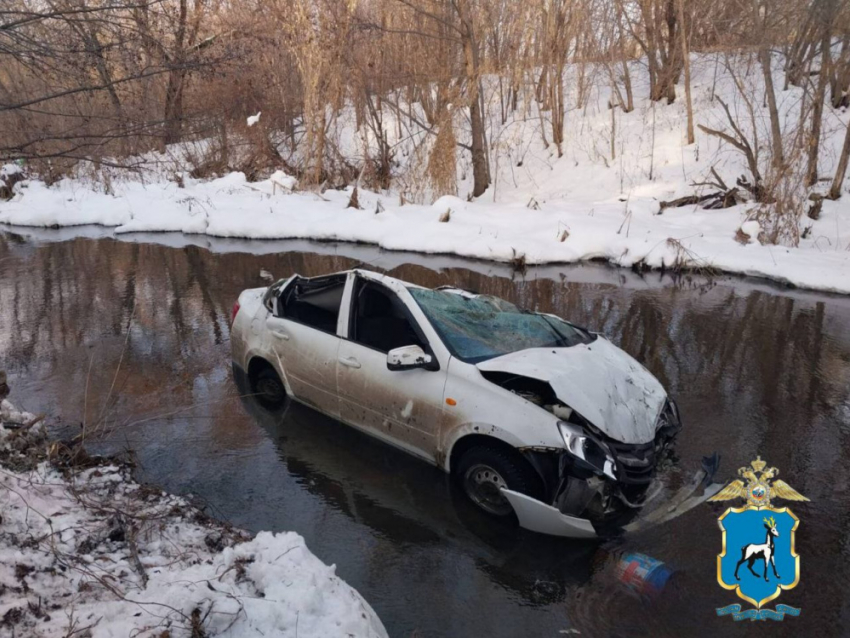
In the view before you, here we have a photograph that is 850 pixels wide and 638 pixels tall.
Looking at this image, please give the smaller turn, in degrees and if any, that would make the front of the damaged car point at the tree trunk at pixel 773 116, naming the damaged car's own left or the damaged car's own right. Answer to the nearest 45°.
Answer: approximately 90° to the damaged car's own left

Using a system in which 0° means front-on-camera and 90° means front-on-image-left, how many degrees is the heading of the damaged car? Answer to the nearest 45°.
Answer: approximately 315°

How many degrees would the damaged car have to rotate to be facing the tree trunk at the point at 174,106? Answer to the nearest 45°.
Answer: approximately 180°

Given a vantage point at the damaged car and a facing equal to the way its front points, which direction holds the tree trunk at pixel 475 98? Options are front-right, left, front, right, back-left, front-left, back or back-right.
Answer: back-left

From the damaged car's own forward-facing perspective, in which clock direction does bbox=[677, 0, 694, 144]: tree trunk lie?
The tree trunk is roughly at 8 o'clock from the damaged car.

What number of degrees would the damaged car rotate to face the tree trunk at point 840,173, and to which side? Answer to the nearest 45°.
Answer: approximately 90° to its left

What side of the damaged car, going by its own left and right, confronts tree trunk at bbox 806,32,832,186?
left

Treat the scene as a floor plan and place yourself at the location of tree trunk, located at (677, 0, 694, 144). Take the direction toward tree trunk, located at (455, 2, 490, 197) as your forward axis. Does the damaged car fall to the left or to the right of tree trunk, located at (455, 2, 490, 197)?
left
